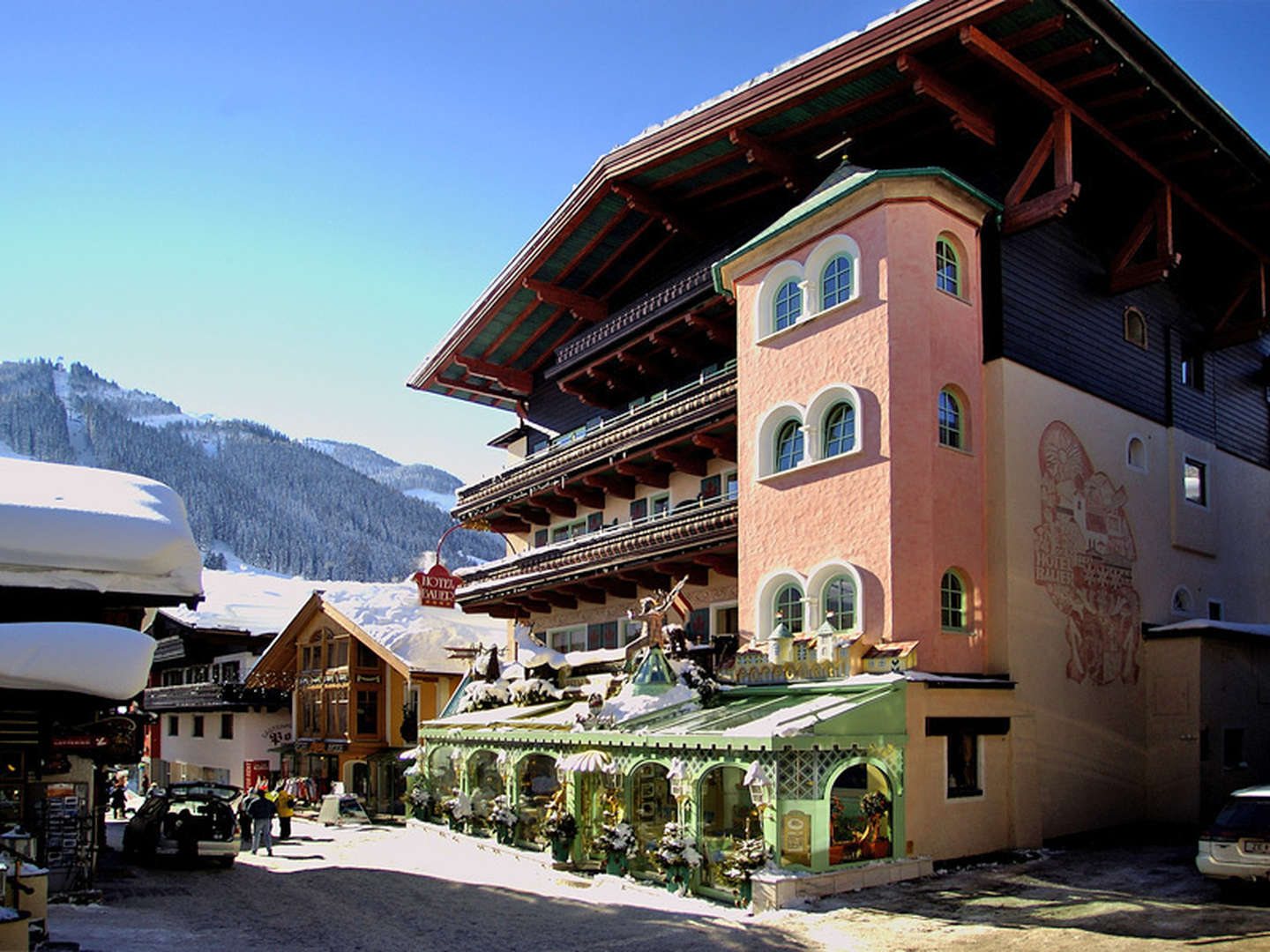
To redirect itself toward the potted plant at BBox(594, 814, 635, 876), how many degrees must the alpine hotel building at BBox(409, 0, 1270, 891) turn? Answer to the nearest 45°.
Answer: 0° — it already faces it

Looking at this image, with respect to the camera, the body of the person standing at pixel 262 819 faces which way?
away from the camera

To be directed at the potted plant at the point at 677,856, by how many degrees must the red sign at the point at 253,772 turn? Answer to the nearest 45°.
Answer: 0° — it already faces it

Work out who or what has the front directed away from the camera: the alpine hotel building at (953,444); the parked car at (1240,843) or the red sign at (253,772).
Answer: the parked car

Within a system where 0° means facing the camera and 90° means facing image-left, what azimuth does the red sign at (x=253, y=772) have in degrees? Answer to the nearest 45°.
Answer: approximately 0°

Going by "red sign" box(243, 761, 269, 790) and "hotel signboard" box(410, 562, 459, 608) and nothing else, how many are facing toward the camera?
2

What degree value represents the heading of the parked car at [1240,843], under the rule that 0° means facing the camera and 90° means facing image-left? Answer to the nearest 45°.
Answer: approximately 180°

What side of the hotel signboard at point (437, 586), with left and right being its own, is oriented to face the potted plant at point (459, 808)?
front
